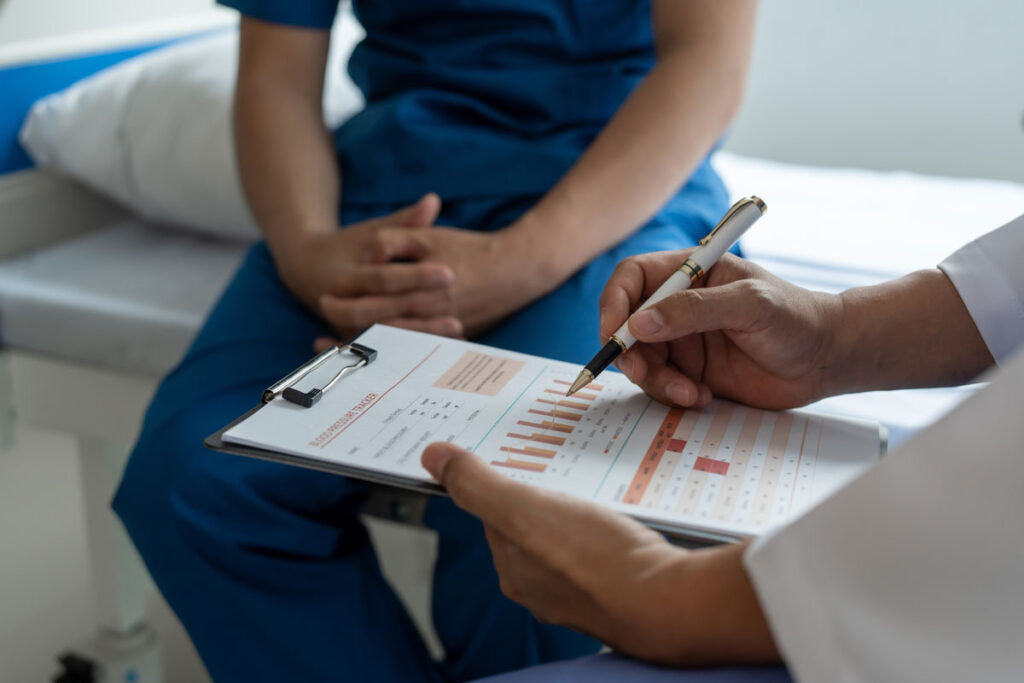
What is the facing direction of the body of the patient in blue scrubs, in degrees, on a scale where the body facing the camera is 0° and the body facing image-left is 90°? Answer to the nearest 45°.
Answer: approximately 45°

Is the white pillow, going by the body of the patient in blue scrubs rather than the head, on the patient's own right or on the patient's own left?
on the patient's own right
